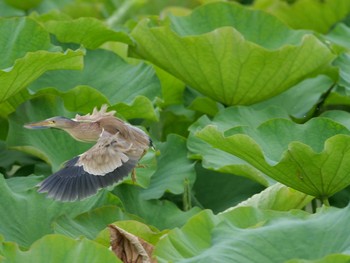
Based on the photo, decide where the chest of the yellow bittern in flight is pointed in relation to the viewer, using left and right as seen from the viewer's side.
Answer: facing to the left of the viewer

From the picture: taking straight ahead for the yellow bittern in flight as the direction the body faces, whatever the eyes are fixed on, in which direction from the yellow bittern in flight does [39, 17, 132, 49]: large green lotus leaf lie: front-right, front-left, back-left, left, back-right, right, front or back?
right

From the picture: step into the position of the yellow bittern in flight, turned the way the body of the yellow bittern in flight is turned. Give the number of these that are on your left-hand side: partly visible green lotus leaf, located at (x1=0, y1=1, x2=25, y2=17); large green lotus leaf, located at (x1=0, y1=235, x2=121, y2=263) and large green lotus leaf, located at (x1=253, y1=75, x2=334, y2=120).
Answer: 1

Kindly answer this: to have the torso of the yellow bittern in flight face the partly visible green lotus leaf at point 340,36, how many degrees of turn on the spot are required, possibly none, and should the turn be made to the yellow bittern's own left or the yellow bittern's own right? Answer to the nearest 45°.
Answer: approximately 135° to the yellow bittern's own right

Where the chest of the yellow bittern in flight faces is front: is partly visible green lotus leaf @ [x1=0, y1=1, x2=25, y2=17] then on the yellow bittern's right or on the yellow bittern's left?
on the yellow bittern's right

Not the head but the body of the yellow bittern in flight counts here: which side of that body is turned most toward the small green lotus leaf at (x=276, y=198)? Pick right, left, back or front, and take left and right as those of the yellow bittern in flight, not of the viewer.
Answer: back

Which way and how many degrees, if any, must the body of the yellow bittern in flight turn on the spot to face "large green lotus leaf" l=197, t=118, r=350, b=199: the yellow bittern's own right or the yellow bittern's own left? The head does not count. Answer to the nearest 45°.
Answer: approximately 180°

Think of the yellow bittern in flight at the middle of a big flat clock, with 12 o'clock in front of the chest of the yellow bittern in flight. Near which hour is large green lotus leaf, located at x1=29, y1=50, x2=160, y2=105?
The large green lotus leaf is roughly at 3 o'clock from the yellow bittern in flight.

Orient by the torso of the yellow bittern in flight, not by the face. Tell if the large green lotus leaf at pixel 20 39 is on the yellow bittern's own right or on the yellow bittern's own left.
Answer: on the yellow bittern's own right
